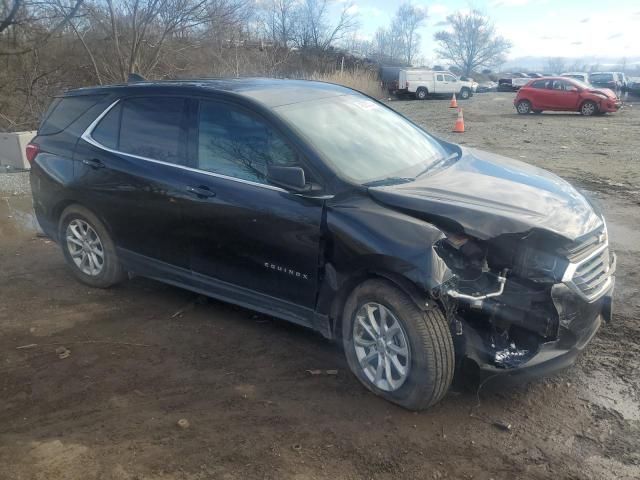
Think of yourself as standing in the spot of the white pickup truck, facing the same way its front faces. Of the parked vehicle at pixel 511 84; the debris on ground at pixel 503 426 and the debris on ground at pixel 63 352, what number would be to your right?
2

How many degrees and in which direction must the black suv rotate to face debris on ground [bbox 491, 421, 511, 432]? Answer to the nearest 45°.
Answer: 0° — it already faces it

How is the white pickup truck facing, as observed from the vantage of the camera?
facing to the right of the viewer

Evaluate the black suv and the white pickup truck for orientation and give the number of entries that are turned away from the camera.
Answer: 0

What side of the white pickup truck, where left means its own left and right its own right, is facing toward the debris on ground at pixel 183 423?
right

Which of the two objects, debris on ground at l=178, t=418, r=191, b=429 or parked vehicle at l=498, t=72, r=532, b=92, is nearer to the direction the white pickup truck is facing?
the parked vehicle

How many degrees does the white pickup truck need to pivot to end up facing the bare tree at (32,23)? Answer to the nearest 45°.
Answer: approximately 135° to its right

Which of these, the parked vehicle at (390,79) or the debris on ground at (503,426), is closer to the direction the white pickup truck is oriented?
the debris on ground

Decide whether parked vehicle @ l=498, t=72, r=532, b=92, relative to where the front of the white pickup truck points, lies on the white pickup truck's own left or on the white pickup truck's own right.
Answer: on the white pickup truck's own left

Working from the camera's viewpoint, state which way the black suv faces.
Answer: facing the viewer and to the right of the viewer

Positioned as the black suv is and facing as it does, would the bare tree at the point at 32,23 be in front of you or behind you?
behind
